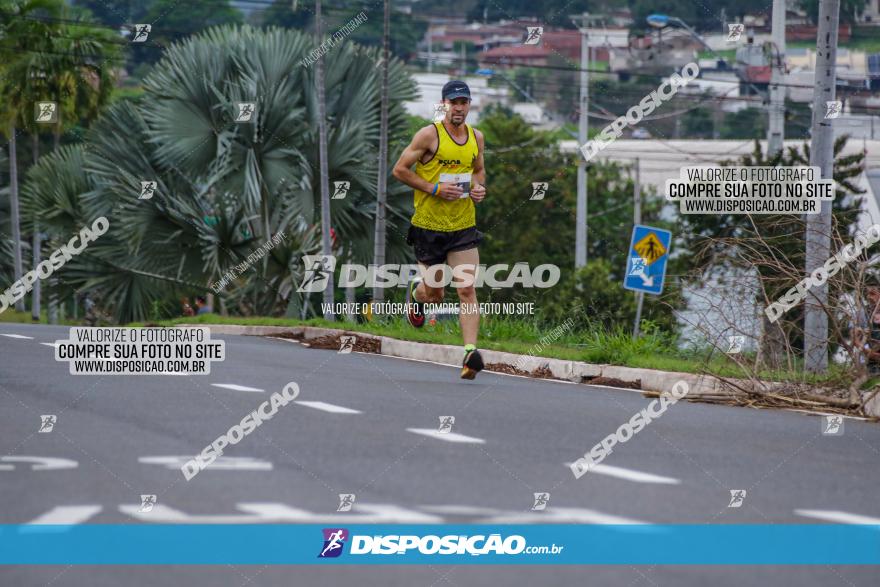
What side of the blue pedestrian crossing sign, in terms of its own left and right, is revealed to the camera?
front

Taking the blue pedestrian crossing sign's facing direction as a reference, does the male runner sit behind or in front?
in front

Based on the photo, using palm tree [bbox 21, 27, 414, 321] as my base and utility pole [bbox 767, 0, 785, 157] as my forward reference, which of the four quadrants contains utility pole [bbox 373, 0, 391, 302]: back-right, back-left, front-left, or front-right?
front-right

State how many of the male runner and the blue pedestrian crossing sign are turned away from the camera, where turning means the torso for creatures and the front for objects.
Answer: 0

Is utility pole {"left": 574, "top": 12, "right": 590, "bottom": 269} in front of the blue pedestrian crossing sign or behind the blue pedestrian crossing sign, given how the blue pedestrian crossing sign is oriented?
behind

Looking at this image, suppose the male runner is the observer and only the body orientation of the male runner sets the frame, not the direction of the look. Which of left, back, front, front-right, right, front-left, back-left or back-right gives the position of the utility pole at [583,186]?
back-left

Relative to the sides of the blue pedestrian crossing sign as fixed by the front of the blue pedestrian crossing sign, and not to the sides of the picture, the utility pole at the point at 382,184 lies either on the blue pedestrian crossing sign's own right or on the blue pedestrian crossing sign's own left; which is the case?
on the blue pedestrian crossing sign's own right

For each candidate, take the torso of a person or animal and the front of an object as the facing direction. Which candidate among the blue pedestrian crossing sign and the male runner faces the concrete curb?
the blue pedestrian crossing sign

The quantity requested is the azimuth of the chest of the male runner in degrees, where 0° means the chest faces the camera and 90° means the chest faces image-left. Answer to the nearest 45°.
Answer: approximately 315°

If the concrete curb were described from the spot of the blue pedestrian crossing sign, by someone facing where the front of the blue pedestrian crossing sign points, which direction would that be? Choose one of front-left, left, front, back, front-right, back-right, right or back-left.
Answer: front
